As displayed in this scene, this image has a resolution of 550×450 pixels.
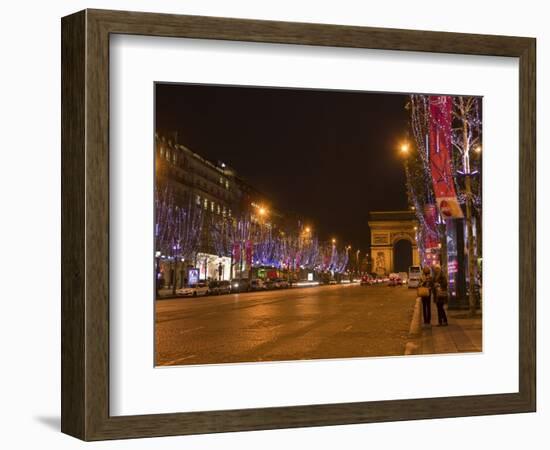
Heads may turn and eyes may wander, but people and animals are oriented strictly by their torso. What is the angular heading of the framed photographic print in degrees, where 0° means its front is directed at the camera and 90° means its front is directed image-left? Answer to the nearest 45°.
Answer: approximately 315°
